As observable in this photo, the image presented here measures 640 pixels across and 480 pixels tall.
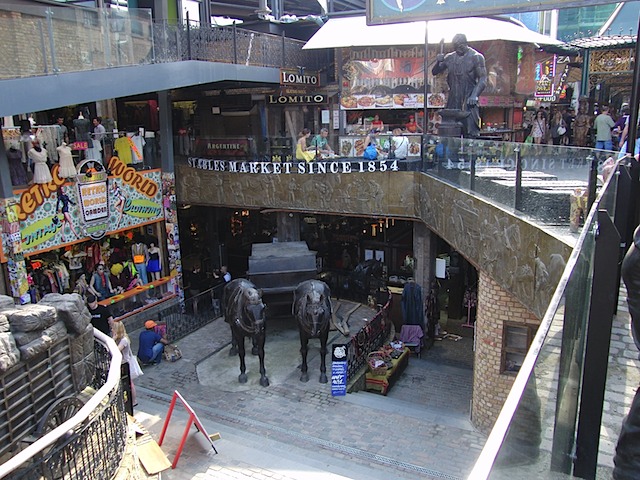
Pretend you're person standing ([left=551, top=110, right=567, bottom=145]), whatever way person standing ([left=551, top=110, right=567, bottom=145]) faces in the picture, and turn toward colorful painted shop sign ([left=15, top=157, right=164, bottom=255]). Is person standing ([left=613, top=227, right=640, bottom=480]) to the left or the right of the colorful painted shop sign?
left

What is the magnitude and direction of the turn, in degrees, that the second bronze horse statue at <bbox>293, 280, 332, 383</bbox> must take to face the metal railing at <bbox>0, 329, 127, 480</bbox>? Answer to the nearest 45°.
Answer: approximately 45° to its right

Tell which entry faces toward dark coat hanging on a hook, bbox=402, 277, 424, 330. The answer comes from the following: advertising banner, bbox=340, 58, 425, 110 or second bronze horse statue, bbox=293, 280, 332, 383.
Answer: the advertising banner

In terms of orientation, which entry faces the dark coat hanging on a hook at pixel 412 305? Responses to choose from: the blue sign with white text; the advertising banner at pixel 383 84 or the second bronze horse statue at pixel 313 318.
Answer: the advertising banner

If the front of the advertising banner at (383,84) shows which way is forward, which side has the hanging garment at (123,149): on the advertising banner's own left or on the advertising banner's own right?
on the advertising banner's own right

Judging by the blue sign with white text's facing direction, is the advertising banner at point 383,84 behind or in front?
behind

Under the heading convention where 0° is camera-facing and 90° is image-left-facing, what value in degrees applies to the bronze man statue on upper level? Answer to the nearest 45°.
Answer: approximately 45°
